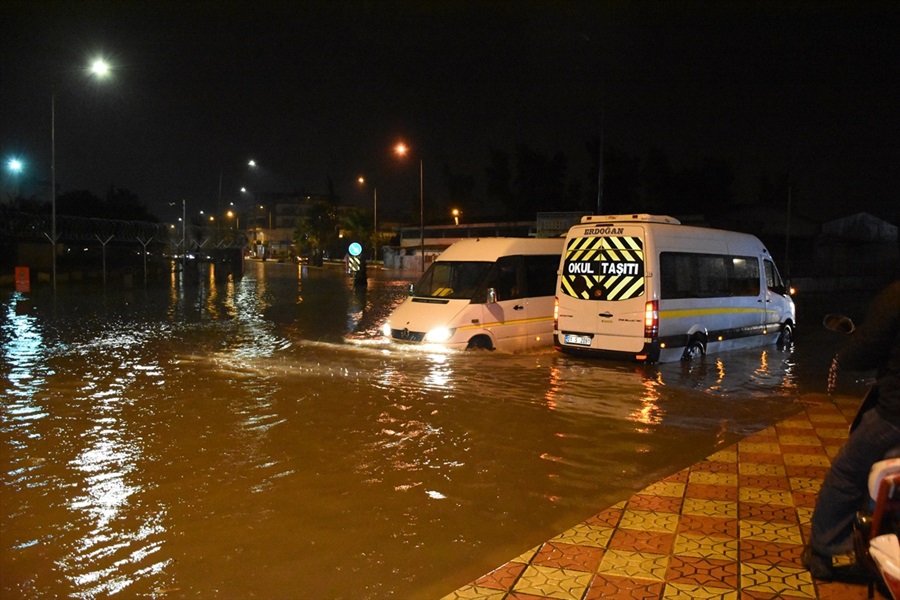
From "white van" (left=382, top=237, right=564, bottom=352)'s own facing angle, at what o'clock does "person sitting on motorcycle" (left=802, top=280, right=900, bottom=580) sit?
The person sitting on motorcycle is roughly at 10 o'clock from the white van.

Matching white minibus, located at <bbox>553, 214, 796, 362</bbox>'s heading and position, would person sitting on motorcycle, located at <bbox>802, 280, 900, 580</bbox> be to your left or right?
on your right

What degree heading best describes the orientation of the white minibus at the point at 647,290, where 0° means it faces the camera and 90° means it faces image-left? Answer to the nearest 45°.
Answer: approximately 225°

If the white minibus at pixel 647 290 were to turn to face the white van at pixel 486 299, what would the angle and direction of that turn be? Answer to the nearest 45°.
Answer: approximately 135° to its left

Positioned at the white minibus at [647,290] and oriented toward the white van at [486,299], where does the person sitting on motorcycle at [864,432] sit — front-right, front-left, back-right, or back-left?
back-left

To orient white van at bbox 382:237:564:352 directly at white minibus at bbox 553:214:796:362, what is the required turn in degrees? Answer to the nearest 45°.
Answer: approximately 90° to its left

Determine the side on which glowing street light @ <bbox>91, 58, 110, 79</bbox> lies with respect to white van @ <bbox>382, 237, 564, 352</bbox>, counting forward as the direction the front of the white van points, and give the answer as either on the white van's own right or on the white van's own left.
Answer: on the white van's own right

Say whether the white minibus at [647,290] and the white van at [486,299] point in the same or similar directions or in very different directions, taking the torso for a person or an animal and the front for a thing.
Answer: very different directions

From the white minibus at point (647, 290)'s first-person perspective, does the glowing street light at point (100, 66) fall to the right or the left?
on its left

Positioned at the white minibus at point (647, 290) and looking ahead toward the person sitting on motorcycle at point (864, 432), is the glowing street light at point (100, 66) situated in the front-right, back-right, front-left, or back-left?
back-right

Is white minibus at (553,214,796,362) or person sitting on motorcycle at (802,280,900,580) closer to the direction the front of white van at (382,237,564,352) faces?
the person sitting on motorcycle

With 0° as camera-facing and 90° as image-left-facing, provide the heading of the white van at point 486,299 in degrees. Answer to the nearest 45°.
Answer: approximately 45°
